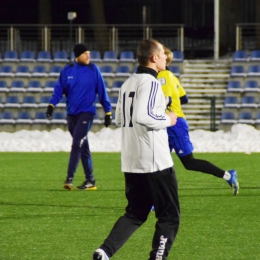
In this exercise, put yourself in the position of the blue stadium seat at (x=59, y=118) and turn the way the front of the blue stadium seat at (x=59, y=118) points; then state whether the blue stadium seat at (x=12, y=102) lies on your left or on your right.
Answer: on your right

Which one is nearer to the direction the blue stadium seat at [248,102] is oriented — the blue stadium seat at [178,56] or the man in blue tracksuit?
the man in blue tracksuit

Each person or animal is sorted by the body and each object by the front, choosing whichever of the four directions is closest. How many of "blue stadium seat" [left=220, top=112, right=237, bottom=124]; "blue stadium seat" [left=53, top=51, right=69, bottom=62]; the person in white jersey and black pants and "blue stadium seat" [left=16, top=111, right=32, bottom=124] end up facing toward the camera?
3

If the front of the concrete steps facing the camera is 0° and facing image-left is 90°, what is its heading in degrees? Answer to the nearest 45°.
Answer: approximately 0°

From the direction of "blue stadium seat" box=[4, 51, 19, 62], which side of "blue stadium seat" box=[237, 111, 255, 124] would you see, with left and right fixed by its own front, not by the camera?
right

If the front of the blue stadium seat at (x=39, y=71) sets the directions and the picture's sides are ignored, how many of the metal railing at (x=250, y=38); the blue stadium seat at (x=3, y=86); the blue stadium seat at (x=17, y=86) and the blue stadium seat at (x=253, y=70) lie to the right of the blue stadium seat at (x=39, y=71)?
2

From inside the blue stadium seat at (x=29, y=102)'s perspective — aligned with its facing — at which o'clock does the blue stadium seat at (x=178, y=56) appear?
the blue stadium seat at (x=178, y=56) is roughly at 9 o'clock from the blue stadium seat at (x=29, y=102).

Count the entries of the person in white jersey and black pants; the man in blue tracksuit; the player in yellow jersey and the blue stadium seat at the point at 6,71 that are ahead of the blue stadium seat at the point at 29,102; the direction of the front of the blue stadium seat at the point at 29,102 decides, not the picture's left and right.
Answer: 3
